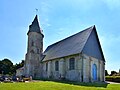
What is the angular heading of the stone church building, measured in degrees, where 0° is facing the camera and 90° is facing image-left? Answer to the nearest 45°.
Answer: approximately 315°
